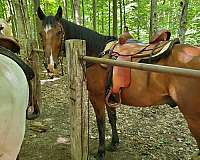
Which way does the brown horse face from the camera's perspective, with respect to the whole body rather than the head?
to the viewer's left

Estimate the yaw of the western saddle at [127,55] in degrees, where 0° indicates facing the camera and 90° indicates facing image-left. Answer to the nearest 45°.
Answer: approximately 90°

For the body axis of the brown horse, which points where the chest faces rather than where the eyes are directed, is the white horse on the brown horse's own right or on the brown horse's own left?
on the brown horse's own left

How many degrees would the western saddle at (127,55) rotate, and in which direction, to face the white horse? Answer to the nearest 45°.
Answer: approximately 90° to its left
